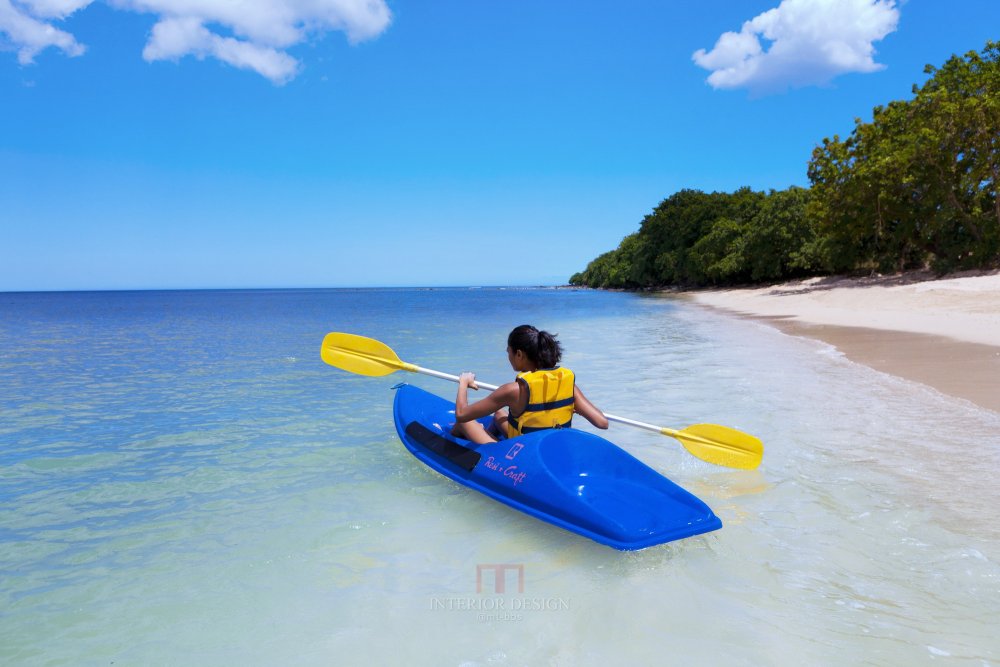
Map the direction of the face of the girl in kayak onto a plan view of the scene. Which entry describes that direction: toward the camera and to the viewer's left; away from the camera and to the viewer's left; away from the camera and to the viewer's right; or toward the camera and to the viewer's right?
away from the camera and to the viewer's left

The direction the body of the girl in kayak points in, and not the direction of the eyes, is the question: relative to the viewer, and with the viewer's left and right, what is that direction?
facing away from the viewer and to the left of the viewer
